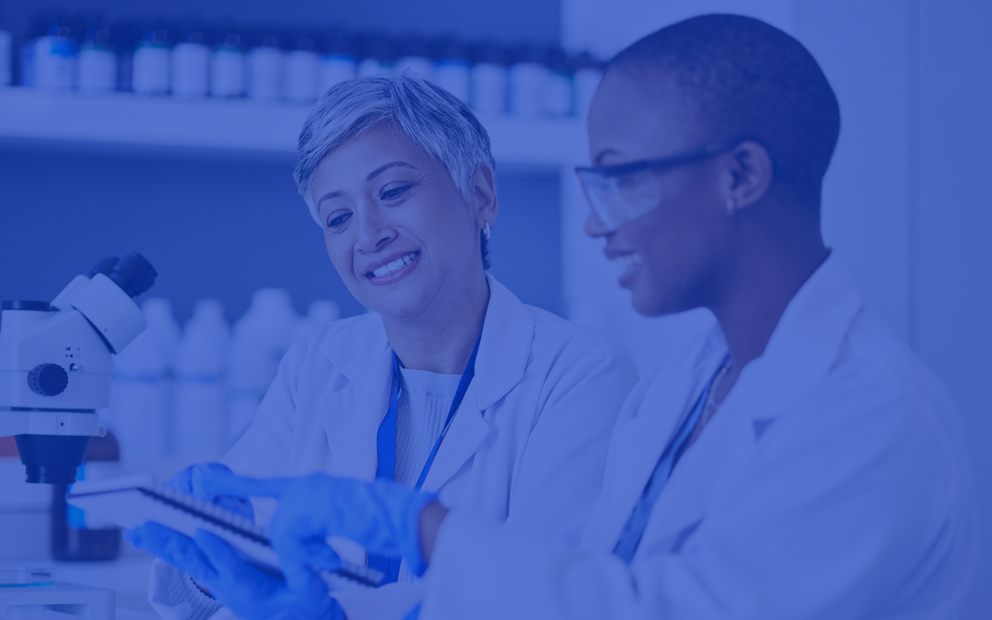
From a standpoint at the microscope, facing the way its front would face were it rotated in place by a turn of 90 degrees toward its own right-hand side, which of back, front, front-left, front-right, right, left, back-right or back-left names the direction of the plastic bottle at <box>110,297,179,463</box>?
back

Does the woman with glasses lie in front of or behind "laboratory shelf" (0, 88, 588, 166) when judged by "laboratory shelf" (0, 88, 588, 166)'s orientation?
in front

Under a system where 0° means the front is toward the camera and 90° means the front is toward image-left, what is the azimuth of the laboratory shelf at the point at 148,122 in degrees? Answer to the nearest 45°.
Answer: approximately 0°

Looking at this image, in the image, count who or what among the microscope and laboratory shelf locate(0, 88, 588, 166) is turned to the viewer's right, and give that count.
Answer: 1

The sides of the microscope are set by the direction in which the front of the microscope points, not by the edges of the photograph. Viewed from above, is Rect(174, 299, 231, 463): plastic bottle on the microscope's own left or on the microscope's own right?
on the microscope's own left

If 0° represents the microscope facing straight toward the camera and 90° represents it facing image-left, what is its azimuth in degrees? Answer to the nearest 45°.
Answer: approximately 270°

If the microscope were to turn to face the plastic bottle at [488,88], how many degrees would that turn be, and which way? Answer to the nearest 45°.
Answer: approximately 45° to its left

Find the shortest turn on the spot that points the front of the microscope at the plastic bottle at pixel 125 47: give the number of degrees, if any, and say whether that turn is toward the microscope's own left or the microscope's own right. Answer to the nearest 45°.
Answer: approximately 90° to the microscope's own left

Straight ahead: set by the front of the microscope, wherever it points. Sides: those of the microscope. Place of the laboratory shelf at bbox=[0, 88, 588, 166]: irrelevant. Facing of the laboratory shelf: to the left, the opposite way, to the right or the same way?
to the right

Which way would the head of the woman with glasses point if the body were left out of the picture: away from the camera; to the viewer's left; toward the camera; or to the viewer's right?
to the viewer's left
